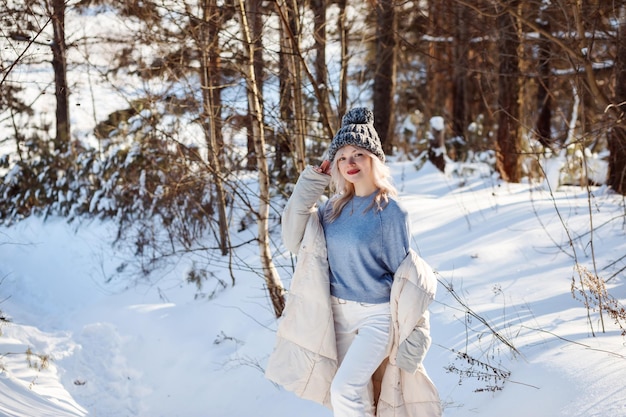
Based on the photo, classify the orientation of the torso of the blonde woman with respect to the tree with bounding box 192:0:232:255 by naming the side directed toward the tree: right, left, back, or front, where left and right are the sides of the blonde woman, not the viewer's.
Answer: back

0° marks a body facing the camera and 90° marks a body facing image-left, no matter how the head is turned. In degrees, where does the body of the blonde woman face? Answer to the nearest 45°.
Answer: approximately 0°
